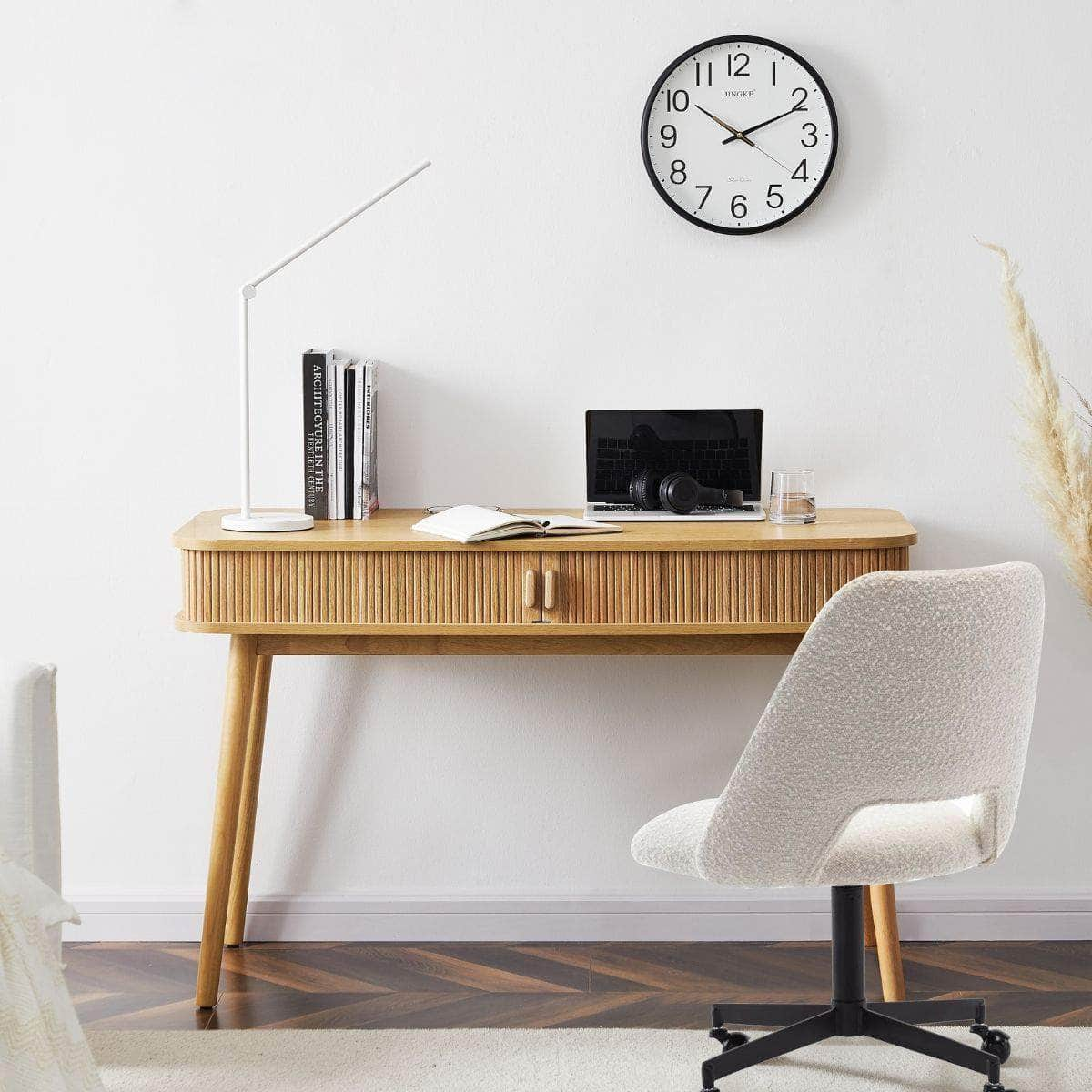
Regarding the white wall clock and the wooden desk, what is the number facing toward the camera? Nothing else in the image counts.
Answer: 2

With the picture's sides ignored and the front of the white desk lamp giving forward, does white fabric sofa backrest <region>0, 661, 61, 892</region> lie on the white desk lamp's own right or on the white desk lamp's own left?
on the white desk lamp's own right

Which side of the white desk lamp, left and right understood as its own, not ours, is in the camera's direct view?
right

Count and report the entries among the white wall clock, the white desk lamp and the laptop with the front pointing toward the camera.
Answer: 2

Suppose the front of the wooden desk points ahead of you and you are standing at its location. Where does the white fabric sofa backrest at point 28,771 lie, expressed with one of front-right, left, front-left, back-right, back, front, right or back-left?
front-right

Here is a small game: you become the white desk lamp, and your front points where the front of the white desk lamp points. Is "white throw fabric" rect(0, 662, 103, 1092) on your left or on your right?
on your right

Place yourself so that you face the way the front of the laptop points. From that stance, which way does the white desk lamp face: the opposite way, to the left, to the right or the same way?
to the left

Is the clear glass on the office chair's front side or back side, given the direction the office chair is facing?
on the front side

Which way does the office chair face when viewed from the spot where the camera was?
facing away from the viewer and to the left of the viewer

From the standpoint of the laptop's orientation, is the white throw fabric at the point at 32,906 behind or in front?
in front
